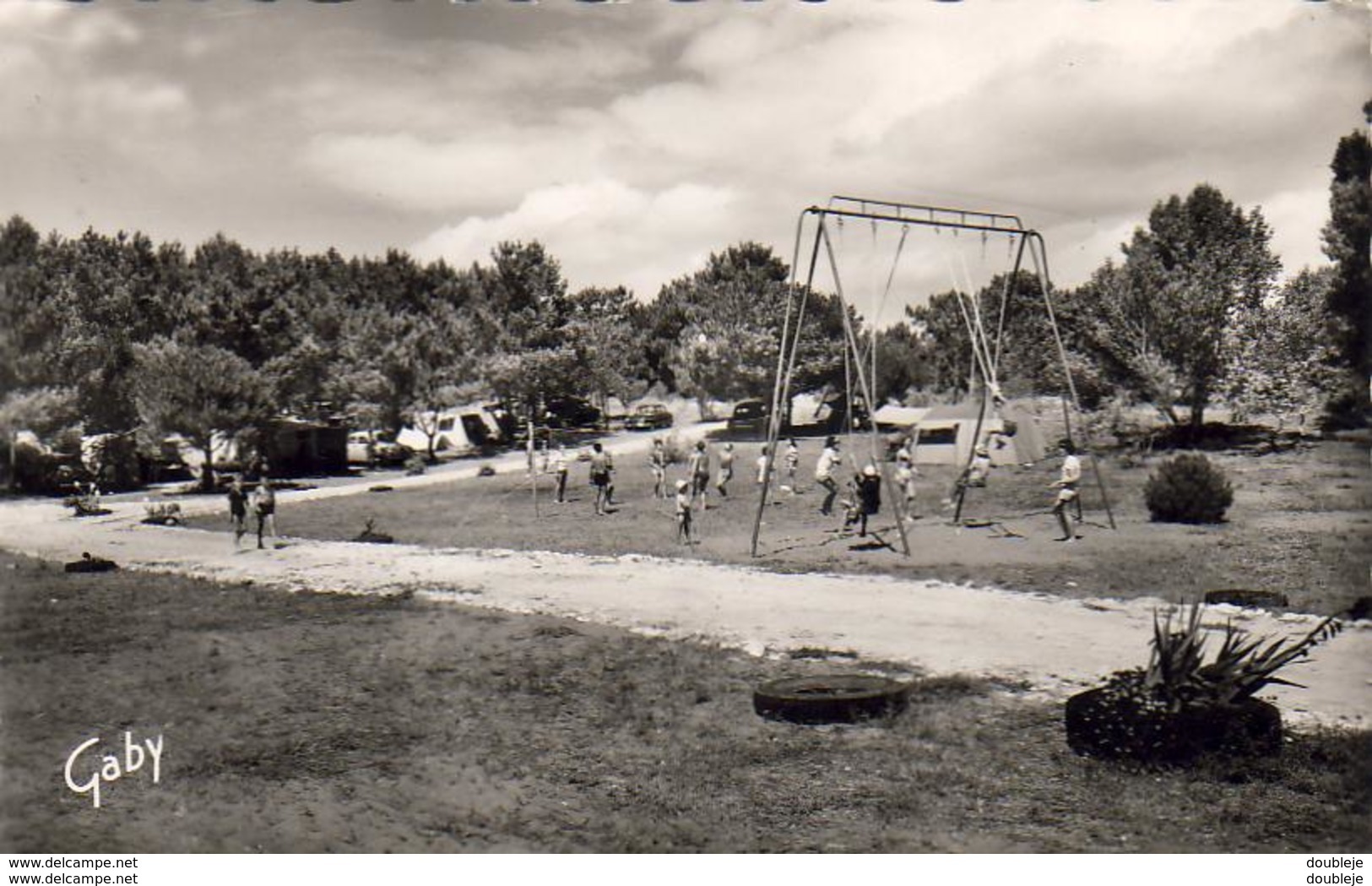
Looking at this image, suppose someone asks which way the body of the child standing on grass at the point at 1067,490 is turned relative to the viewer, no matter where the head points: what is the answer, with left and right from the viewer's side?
facing to the left of the viewer

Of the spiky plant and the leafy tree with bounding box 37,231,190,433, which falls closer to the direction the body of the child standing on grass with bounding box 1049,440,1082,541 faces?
the leafy tree

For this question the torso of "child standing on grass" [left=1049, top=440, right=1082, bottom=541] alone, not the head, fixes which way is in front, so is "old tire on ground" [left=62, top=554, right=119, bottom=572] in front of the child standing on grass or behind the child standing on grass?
in front

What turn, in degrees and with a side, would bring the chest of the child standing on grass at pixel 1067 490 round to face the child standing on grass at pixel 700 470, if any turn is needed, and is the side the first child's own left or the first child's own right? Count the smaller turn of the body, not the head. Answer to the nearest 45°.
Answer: approximately 45° to the first child's own right

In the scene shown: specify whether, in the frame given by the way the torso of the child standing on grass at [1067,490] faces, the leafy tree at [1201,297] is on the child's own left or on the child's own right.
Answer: on the child's own right

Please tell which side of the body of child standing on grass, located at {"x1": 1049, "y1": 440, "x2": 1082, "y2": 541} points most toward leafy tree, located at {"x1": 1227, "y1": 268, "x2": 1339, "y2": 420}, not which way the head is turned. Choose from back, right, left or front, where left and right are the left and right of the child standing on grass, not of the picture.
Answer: right

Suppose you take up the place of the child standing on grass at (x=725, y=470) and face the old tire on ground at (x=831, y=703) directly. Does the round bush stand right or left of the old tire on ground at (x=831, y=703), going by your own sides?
left

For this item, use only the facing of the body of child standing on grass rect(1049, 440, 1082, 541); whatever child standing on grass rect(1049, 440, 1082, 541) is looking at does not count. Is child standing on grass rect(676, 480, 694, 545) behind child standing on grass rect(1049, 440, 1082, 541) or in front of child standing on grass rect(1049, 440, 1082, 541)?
in front

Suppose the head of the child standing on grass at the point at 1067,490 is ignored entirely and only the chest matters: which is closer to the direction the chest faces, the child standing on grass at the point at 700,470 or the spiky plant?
the child standing on grass

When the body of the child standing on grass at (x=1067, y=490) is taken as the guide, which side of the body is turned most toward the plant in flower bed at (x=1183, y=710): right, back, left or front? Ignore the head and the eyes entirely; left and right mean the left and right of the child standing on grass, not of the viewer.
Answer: left

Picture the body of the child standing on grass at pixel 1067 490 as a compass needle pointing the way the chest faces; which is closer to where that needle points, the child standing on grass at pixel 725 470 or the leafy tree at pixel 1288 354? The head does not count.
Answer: the child standing on grass
